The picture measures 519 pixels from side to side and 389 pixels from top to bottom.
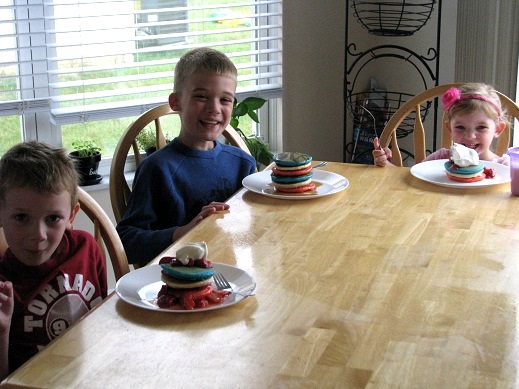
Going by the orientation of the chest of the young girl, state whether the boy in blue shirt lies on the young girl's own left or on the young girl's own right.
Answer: on the young girl's own right

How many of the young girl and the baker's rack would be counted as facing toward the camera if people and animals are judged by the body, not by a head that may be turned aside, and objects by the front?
2

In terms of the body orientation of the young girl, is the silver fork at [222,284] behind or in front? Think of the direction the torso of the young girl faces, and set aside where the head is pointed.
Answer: in front

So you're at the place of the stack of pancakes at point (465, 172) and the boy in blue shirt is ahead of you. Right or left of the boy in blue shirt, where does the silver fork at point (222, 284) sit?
left

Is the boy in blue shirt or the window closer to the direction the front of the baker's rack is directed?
the boy in blue shirt

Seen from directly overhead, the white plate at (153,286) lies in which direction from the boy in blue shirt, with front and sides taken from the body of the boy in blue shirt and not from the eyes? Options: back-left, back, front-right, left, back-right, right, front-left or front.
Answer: front-right

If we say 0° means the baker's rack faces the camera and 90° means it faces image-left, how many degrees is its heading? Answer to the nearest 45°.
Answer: approximately 0°
